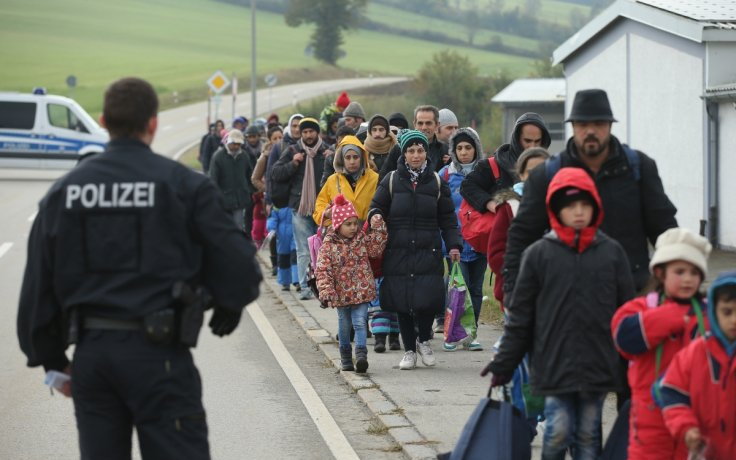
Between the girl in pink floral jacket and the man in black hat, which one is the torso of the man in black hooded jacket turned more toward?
the man in black hat

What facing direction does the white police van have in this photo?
to the viewer's right

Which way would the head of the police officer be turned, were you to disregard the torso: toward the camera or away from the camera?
away from the camera

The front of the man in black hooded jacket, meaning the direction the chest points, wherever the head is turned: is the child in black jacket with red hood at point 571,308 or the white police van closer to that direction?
the child in black jacket with red hood

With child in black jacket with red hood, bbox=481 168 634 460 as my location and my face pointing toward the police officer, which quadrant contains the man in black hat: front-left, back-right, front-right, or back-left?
back-right

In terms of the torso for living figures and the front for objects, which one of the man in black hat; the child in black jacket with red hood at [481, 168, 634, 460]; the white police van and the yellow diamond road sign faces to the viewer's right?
the white police van

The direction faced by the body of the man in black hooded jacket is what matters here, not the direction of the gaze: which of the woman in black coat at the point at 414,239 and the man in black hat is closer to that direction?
the man in black hat

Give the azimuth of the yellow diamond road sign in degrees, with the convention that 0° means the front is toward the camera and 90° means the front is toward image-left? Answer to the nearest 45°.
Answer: approximately 0°

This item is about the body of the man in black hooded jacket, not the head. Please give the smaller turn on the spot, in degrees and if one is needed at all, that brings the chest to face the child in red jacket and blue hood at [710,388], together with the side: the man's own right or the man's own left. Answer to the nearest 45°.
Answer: approximately 45° to the man's own right

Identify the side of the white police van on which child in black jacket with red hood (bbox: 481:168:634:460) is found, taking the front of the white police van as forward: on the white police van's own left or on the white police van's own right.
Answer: on the white police van's own right

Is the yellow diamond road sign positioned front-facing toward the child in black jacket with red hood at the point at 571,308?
yes
